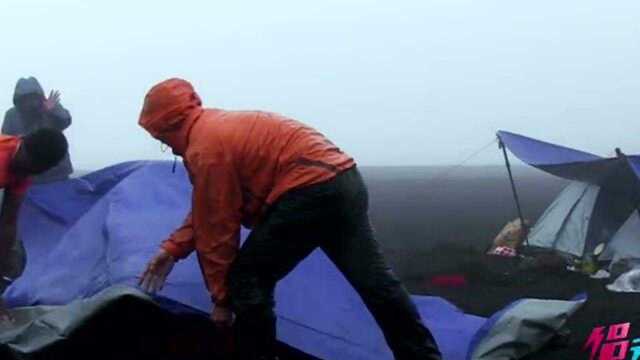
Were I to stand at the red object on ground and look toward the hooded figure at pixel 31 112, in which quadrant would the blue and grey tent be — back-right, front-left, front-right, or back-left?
back-right

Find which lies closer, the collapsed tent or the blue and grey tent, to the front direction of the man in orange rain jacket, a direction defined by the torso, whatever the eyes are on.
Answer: the collapsed tent

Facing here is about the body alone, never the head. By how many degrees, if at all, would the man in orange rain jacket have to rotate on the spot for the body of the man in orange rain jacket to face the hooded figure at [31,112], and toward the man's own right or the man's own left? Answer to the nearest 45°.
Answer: approximately 45° to the man's own right

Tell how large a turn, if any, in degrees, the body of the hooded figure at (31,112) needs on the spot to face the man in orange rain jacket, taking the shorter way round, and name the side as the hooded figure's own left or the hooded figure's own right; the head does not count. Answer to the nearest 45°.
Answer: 0° — they already face them

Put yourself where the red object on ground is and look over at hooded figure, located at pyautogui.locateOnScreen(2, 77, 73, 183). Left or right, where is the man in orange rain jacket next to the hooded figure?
left

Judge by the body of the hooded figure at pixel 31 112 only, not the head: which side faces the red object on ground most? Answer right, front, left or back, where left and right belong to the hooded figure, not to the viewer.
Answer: left

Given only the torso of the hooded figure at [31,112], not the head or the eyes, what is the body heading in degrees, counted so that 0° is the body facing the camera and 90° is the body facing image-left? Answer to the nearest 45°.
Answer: approximately 0°

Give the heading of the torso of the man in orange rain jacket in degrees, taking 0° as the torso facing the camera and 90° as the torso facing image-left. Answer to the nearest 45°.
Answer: approximately 90°

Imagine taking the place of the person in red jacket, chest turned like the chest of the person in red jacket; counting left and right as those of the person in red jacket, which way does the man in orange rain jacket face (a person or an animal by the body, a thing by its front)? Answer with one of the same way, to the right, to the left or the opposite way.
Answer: the opposite way

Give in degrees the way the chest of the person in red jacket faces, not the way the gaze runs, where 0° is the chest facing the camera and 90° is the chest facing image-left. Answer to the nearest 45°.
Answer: approximately 270°
